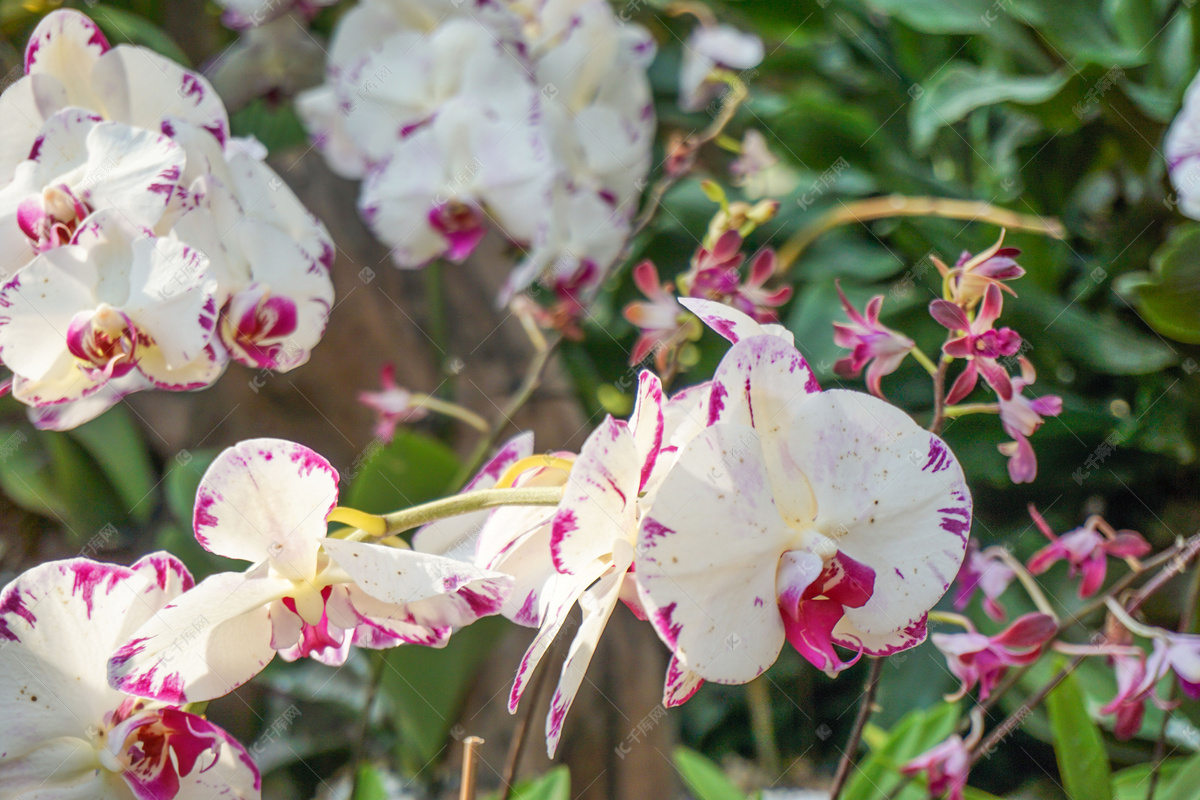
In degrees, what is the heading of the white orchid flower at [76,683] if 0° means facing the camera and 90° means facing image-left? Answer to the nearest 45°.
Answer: approximately 315°

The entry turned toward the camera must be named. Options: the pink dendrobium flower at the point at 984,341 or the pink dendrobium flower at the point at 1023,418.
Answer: the pink dendrobium flower at the point at 984,341

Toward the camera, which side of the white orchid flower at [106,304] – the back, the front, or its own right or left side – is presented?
front

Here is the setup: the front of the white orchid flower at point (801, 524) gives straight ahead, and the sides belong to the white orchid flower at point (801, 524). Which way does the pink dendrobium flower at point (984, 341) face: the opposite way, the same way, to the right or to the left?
the same way

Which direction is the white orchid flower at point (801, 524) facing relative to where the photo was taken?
toward the camera
